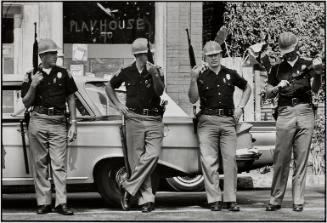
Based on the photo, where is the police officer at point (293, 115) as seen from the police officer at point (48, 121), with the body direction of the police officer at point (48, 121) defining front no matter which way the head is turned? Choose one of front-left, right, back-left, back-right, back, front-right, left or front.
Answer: left

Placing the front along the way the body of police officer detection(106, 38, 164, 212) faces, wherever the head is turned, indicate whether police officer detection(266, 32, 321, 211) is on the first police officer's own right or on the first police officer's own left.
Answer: on the first police officer's own left

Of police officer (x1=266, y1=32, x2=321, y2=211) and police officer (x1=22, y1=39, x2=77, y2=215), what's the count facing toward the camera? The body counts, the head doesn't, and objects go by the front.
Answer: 2

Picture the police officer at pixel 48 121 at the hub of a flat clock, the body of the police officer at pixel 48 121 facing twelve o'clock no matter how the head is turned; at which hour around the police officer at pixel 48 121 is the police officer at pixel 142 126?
the police officer at pixel 142 126 is roughly at 9 o'clock from the police officer at pixel 48 121.

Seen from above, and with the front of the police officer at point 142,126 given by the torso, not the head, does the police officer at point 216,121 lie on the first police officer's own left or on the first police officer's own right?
on the first police officer's own left

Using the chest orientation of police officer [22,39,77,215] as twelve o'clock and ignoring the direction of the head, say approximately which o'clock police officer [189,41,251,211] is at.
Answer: police officer [189,41,251,211] is roughly at 9 o'clock from police officer [22,39,77,215].

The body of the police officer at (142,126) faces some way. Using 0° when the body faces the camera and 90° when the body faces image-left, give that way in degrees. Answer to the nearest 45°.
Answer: approximately 0°

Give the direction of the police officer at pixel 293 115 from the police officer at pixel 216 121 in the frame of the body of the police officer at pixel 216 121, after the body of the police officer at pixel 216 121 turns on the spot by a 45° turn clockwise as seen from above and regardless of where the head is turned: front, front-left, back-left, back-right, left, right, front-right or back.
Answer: back-left

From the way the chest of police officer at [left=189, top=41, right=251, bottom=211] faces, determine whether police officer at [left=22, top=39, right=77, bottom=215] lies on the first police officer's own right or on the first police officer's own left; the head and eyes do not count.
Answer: on the first police officer's own right
